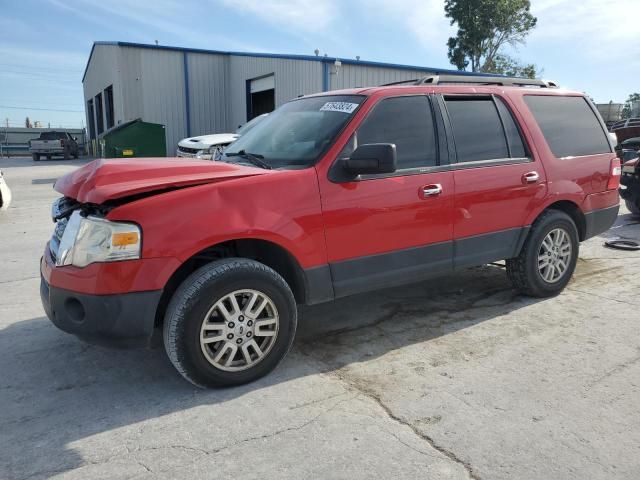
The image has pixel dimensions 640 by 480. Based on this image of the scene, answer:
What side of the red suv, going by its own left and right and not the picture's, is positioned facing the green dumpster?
right

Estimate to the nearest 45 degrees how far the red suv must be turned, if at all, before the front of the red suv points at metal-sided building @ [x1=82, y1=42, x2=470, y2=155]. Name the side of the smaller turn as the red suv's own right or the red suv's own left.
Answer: approximately 135° to the red suv's own right

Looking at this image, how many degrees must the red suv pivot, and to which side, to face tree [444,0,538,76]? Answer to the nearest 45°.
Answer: approximately 135° to its right

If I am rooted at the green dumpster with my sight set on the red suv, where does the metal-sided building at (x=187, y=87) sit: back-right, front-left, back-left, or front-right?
back-left

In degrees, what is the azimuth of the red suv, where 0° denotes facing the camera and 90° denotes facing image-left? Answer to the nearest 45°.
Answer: approximately 45°
